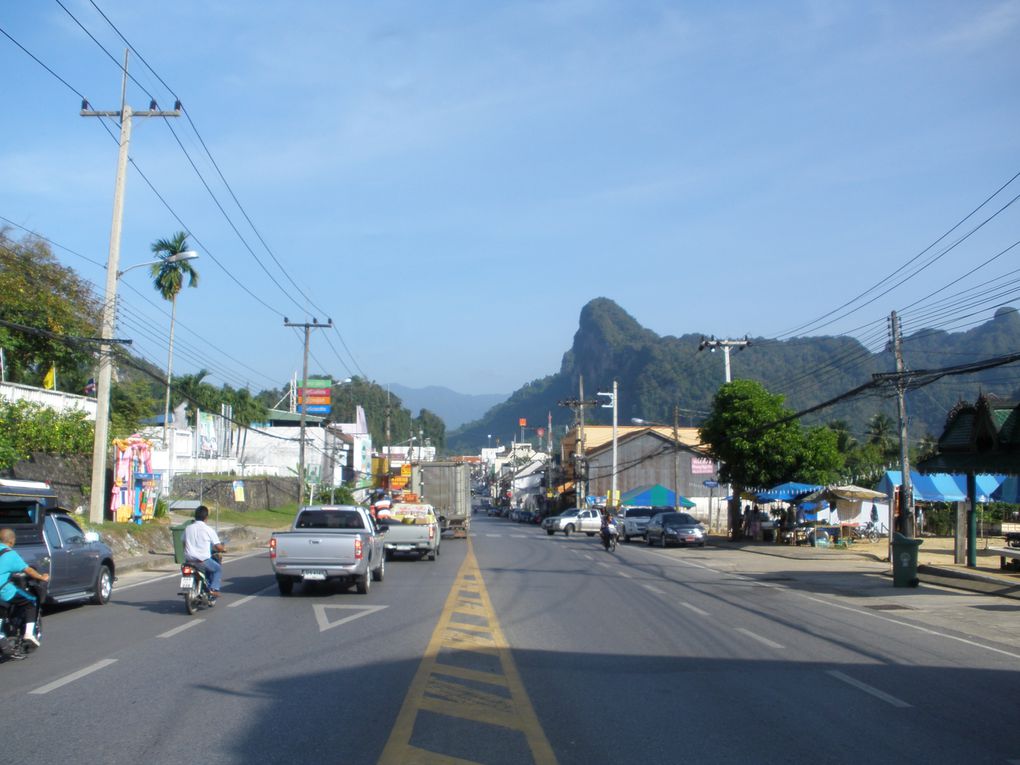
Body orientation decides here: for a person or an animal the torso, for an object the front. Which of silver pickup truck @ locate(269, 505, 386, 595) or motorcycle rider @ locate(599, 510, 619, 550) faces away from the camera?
the silver pickup truck

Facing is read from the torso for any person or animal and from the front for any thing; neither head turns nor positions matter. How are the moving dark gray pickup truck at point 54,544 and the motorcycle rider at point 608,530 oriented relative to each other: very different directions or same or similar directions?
very different directions

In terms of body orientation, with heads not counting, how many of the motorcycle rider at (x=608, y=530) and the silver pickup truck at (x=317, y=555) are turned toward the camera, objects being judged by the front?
1

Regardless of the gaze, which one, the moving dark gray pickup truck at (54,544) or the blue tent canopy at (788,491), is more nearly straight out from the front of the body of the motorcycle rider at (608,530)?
the moving dark gray pickup truck

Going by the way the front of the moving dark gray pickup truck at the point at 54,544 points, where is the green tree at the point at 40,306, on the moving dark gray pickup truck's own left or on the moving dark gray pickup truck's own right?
on the moving dark gray pickup truck's own left

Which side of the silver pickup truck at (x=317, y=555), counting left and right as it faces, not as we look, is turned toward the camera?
back

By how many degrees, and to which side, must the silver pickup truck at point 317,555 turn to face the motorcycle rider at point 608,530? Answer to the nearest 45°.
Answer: approximately 45° to its right

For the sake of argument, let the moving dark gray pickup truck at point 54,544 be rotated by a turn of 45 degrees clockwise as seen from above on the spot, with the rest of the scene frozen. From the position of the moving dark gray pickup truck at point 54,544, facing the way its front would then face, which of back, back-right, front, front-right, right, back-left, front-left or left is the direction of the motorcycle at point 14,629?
right

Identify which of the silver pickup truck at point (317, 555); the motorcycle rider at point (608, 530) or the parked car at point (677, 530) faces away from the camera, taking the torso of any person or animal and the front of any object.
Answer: the silver pickup truck

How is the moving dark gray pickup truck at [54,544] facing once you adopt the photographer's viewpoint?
facing away from the viewer and to the right of the viewer

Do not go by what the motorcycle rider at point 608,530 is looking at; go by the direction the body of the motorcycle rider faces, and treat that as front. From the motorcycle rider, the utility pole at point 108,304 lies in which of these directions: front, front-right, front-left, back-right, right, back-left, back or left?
front-right
